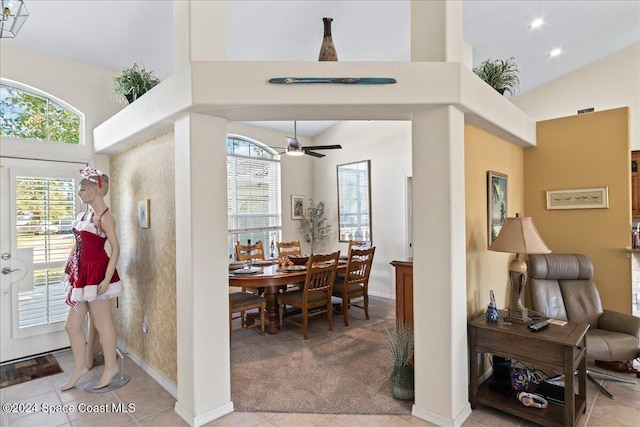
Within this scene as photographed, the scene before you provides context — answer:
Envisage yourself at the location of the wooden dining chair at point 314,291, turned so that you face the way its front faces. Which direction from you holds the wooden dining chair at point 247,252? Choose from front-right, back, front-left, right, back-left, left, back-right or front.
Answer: front

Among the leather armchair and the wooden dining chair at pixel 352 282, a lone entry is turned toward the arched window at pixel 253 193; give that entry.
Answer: the wooden dining chair

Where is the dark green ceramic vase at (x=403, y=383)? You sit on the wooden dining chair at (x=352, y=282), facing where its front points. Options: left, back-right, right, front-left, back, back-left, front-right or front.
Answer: back-left

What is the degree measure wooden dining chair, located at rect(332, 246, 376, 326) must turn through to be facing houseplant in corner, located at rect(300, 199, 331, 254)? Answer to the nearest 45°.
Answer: approximately 45° to its right

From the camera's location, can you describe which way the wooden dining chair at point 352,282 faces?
facing away from the viewer and to the left of the viewer

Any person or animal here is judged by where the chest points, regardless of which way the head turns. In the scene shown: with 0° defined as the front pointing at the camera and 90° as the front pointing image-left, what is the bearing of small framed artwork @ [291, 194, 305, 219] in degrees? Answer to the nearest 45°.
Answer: approximately 315°

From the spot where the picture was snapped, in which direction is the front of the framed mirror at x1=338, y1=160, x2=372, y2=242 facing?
facing the viewer and to the left of the viewer

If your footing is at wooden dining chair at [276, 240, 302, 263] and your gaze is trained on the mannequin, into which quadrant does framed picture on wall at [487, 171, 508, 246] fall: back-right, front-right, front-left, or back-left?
front-left

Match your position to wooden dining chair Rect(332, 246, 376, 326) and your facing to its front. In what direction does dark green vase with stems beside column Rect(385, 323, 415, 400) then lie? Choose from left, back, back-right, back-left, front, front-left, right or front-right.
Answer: back-left

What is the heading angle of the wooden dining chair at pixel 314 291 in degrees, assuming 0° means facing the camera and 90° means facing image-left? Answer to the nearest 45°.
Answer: approximately 135°

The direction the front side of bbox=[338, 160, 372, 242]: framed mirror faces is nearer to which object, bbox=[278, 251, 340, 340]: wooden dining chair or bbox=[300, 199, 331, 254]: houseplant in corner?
the wooden dining chair
